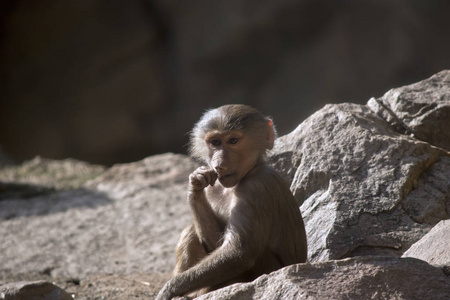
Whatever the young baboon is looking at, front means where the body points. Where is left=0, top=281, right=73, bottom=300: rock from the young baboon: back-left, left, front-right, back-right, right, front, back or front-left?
front-right

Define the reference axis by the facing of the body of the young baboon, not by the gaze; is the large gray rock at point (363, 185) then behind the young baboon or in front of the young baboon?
behind

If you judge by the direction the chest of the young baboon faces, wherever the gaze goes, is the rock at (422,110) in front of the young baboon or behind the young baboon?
behind

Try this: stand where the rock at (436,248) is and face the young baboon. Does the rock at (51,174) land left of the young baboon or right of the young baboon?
right

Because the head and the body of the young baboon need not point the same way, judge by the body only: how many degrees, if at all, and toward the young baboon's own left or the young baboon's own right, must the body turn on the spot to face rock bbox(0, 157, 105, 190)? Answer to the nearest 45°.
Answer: approximately 90° to the young baboon's own right

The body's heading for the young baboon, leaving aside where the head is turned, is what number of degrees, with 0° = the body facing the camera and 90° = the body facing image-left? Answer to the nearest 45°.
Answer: approximately 45°

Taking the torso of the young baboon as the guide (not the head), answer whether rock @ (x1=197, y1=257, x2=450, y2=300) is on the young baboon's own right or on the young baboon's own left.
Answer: on the young baboon's own left
